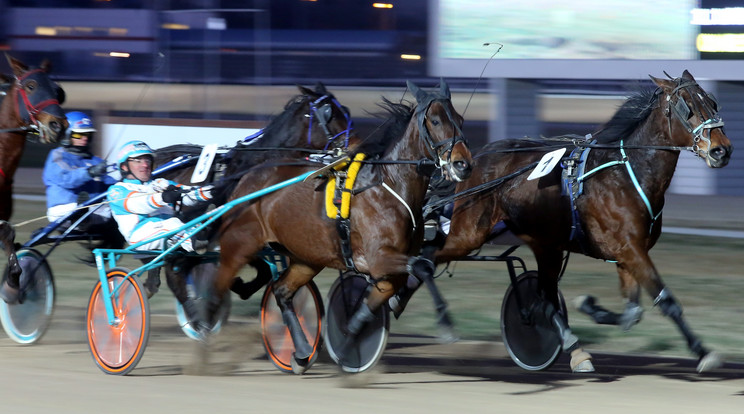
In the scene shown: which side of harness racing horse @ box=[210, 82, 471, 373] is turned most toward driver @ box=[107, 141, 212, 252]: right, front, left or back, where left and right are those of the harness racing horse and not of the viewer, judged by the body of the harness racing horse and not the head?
back

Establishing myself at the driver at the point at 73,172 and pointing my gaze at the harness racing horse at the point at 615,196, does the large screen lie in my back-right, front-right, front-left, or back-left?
front-left

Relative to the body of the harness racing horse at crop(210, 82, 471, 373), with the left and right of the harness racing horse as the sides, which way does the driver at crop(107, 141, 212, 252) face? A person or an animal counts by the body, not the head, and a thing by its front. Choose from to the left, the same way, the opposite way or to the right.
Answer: the same way

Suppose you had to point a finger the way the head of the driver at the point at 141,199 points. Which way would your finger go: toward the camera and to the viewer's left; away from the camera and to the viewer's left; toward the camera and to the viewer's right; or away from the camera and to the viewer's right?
toward the camera and to the viewer's right

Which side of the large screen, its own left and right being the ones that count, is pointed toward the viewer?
front

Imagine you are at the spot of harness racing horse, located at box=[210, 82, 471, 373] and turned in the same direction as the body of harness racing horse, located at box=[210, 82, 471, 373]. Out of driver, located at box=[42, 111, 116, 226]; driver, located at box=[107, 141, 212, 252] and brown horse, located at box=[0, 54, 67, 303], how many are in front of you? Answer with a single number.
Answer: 0

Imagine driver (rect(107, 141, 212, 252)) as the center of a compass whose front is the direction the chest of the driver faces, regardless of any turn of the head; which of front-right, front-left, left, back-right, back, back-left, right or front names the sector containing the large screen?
left

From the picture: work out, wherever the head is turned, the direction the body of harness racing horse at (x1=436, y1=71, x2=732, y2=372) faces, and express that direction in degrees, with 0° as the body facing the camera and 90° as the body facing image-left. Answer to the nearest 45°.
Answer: approximately 315°

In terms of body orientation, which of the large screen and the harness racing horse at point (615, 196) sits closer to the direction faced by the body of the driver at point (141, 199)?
the harness racing horse

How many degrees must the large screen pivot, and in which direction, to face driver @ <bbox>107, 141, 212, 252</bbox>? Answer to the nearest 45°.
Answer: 0° — it already faces them

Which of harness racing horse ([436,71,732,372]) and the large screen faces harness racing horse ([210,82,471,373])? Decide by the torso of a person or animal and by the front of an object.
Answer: the large screen

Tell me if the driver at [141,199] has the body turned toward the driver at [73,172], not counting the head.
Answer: no

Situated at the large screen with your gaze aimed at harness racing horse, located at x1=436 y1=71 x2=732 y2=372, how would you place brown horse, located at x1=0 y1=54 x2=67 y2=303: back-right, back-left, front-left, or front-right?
front-right

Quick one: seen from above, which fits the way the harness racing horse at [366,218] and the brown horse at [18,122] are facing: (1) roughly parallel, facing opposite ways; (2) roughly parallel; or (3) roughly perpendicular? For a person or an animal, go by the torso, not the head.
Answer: roughly parallel

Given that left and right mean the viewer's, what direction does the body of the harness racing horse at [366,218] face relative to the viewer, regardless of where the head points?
facing the viewer and to the right of the viewer

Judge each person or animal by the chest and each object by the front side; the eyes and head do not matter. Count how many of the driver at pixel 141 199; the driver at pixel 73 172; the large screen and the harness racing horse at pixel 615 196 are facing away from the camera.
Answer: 0
